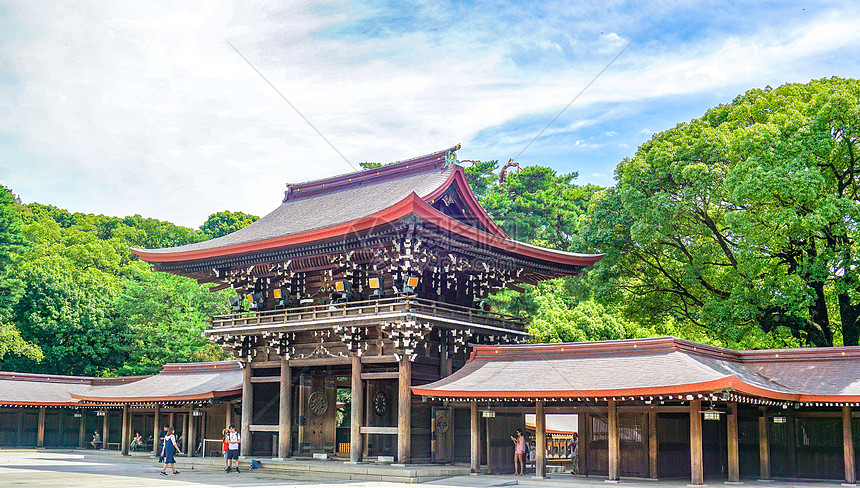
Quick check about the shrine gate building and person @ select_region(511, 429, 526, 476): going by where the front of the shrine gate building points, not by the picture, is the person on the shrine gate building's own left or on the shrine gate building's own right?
on the shrine gate building's own left

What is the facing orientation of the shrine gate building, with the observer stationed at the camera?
facing the viewer and to the left of the viewer

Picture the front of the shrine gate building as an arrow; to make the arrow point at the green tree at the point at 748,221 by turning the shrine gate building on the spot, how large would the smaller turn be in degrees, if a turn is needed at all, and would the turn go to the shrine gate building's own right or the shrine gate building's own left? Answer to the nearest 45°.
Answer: approximately 135° to the shrine gate building's own left

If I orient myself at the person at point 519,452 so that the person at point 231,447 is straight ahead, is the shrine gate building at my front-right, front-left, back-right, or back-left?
front-right
